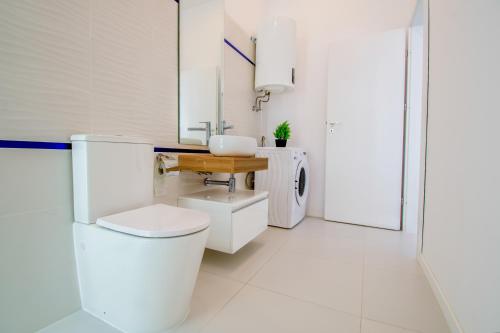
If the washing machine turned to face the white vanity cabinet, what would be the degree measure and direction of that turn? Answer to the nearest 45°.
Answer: approximately 90° to its right

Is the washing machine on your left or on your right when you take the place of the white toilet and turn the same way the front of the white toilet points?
on your left

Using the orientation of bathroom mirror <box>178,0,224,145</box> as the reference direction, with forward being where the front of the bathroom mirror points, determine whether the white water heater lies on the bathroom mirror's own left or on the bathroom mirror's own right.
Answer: on the bathroom mirror's own left

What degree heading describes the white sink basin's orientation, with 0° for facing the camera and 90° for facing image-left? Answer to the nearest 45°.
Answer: approximately 315°

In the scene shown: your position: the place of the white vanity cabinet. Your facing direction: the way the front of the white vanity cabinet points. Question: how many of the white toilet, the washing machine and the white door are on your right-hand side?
1
